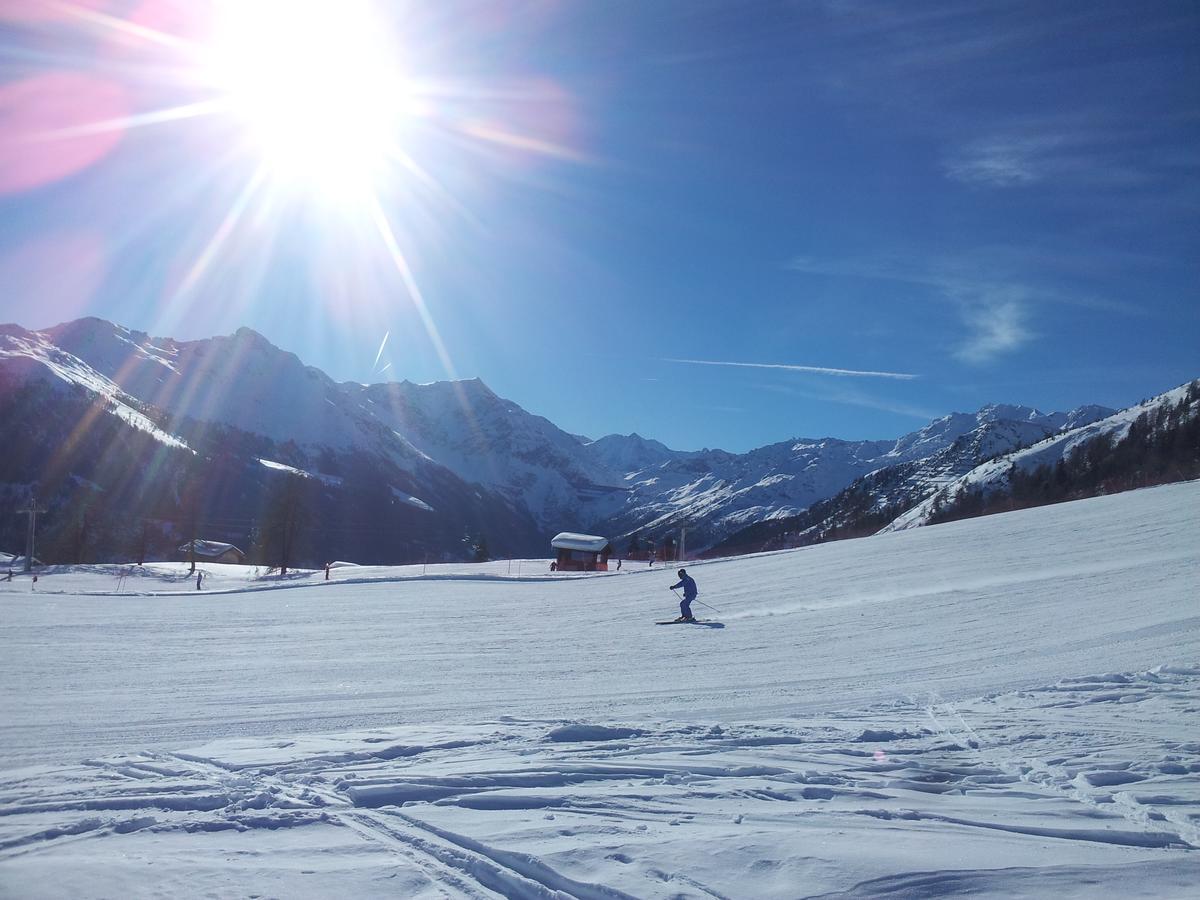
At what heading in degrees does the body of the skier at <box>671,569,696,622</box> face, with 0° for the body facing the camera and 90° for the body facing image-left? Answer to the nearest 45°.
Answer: approximately 90°
